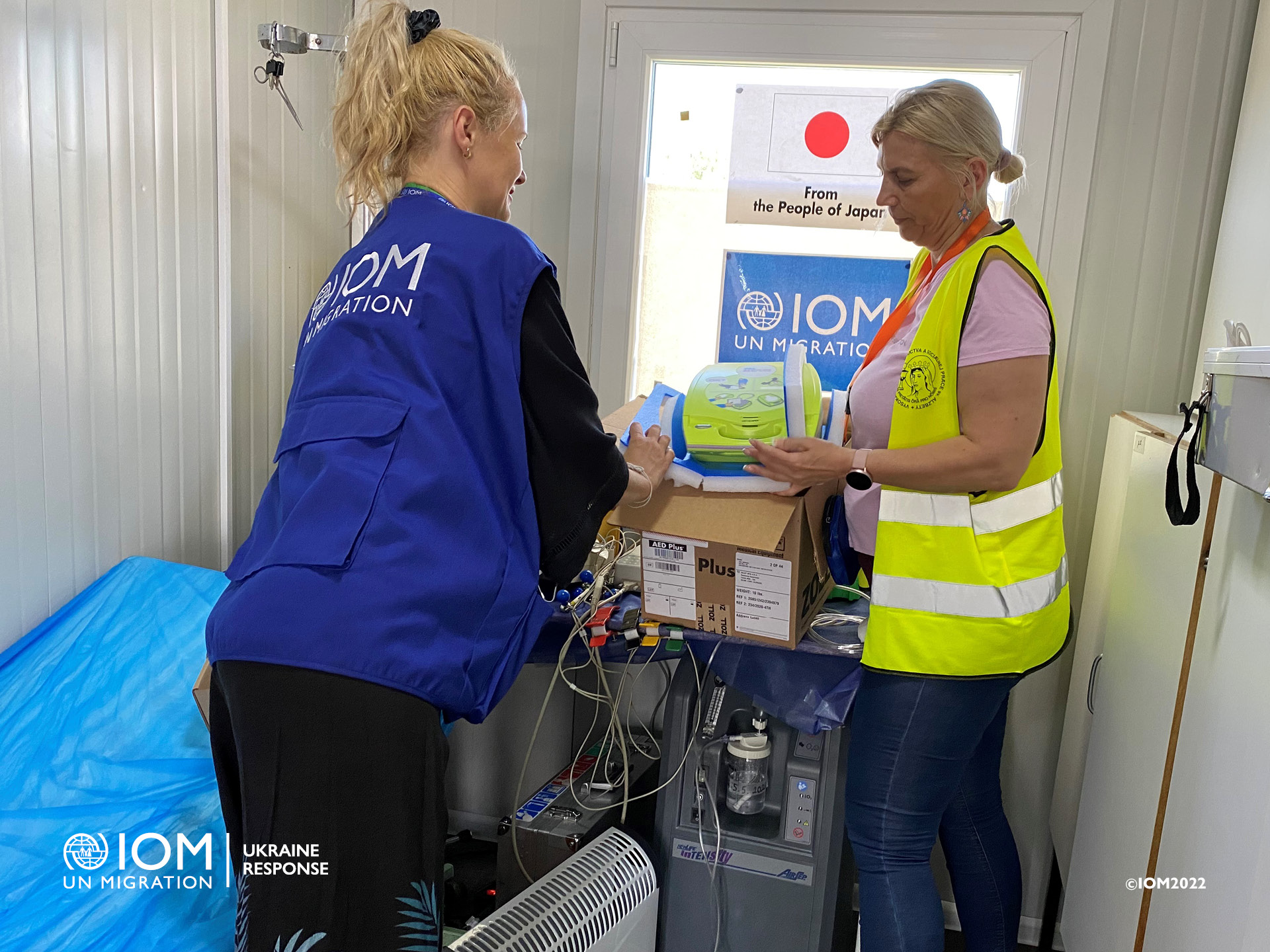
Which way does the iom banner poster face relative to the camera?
toward the camera

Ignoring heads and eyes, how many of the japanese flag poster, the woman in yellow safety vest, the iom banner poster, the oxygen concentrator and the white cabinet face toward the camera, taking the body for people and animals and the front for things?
3

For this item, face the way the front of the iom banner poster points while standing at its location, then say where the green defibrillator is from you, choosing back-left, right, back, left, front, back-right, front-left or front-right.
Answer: front

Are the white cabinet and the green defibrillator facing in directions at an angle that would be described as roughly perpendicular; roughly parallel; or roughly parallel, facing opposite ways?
roughly perpendicular

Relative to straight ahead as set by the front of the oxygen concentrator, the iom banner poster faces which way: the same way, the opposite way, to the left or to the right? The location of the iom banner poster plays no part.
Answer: the same way

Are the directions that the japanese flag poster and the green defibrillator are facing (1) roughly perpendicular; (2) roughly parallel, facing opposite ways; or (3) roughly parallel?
roughly parallel

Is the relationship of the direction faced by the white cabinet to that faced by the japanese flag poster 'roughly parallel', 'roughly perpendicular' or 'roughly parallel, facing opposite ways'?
roughly perpendicular

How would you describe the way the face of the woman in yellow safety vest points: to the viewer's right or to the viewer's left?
to the viewer's left

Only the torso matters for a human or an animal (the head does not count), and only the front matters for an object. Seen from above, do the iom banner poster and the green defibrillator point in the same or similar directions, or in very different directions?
same or similar directions

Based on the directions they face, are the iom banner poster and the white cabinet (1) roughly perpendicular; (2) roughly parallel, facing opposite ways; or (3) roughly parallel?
roughly perpendicular

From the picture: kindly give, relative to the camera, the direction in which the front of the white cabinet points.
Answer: facing to the left of the viewer

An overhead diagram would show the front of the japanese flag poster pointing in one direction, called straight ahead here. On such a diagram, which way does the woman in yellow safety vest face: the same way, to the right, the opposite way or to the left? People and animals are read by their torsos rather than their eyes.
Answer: to the right

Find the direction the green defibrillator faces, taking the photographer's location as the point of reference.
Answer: facing the viewer

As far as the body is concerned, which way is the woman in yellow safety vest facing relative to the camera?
to the viewer's left
